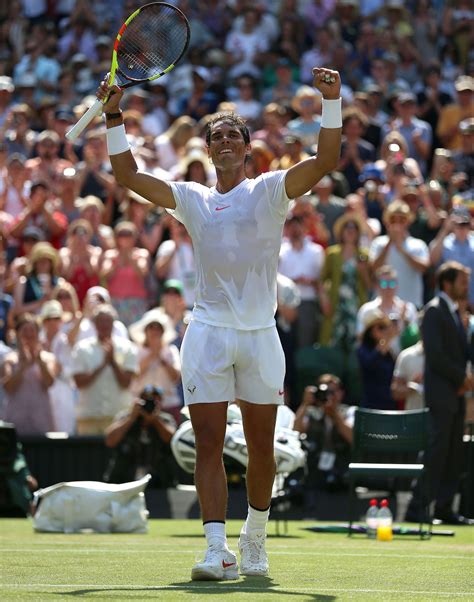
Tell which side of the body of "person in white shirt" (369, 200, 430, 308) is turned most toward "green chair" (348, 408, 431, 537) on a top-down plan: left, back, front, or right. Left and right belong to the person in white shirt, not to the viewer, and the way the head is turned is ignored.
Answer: front

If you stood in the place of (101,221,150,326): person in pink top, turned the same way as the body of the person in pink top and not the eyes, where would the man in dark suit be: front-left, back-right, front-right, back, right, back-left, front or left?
front-left

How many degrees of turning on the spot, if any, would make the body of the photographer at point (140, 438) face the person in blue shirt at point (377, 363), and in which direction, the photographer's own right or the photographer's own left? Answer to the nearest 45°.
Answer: approximately 90° to the photographer's own left

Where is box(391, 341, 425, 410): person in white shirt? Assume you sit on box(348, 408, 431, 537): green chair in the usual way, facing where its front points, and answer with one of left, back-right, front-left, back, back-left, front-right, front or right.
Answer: back

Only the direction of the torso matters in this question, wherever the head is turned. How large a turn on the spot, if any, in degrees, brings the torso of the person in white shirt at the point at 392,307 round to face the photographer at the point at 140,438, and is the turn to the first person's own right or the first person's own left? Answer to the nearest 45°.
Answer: approximately 45° to the first person's own right

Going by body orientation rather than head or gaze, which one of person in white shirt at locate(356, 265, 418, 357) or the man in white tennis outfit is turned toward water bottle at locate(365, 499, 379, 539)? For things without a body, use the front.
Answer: the person in white shirt

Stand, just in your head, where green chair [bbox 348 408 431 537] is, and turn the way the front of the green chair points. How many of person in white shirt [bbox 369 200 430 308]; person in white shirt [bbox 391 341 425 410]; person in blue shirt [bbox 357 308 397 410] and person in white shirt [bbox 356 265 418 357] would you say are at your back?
4

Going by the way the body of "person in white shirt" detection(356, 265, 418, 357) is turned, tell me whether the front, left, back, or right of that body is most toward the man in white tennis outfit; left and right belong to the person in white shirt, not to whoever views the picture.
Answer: front

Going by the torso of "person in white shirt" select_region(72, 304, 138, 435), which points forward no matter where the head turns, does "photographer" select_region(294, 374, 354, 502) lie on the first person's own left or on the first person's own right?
on the first person's own left

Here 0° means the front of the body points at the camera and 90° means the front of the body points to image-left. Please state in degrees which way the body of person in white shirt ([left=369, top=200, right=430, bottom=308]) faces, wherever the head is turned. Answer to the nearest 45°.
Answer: approximately 0°

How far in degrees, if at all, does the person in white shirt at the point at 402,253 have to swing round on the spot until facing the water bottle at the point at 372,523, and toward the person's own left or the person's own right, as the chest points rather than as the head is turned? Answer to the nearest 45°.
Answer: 0° — they already face it
